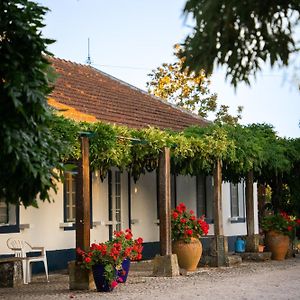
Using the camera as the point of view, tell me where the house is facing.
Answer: facing the viewer and to the right of the viewer

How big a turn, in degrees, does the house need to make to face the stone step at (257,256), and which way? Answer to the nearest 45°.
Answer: approximately 45° to its left

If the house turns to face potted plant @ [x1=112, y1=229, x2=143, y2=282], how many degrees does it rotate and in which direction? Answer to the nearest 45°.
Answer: approximately 45° to its right

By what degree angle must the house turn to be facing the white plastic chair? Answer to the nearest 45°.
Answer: approximately 45° to its right

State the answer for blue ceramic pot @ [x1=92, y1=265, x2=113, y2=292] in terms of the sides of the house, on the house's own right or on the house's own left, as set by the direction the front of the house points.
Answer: on the house's own right

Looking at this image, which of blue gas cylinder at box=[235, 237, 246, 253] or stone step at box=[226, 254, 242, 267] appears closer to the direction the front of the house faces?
the stone step
